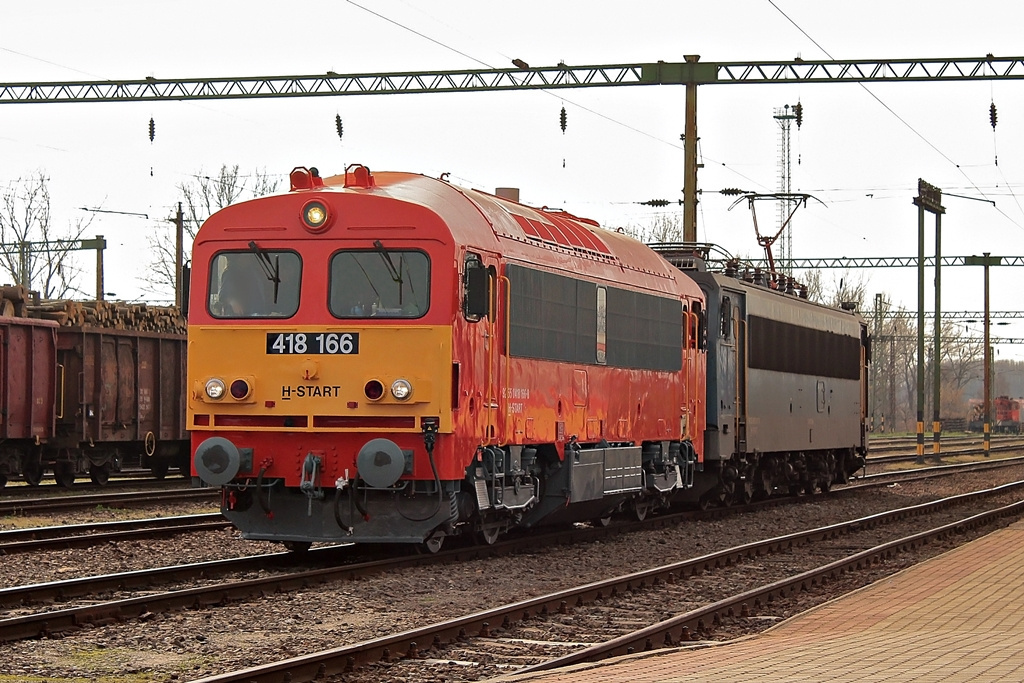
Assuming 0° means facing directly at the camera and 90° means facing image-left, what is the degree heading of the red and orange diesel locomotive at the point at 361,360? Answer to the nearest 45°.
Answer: approximately 45°

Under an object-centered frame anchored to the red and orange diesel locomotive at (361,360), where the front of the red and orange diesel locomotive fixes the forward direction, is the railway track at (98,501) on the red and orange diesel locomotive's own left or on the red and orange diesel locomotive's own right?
on the red and orange diesel locomotive's own right
